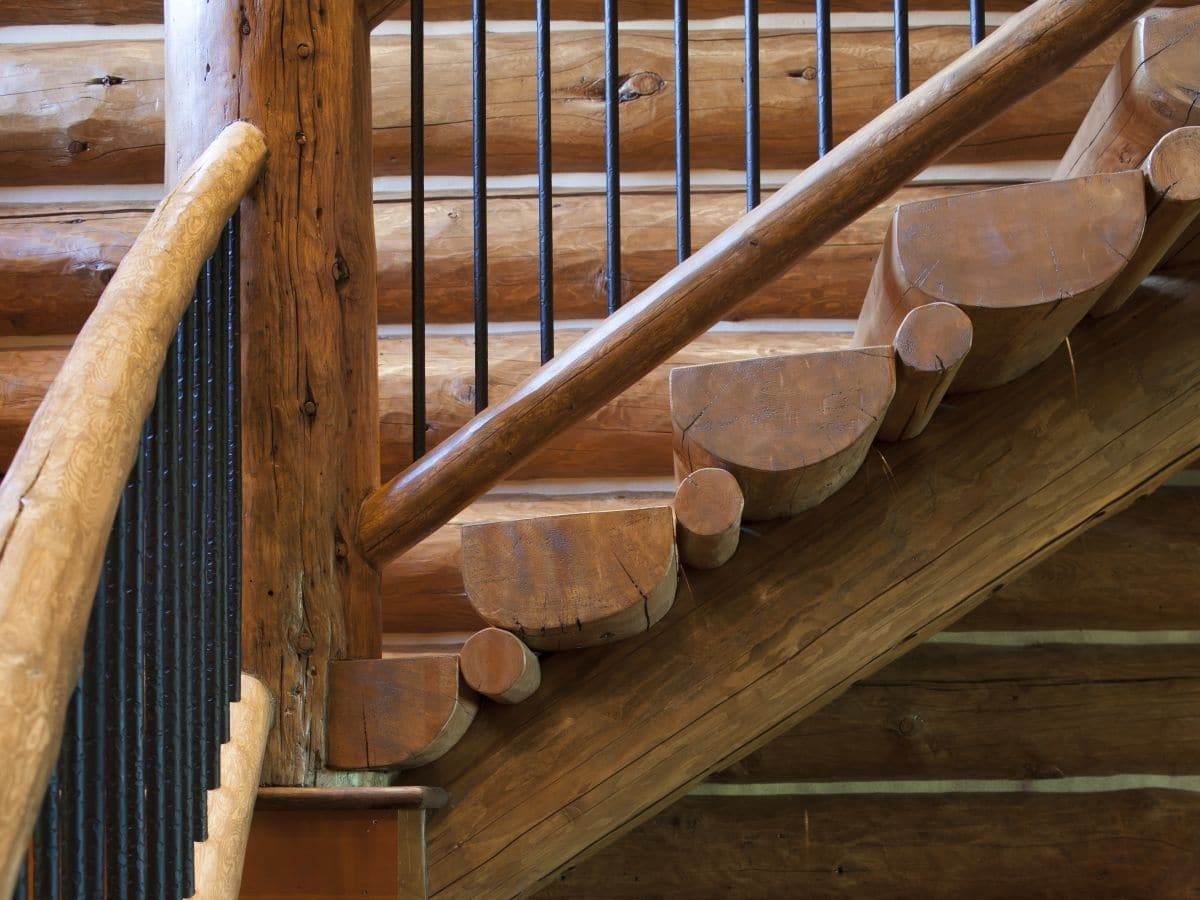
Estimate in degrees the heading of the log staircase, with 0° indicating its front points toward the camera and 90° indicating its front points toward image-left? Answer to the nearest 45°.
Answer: approximately 90°
